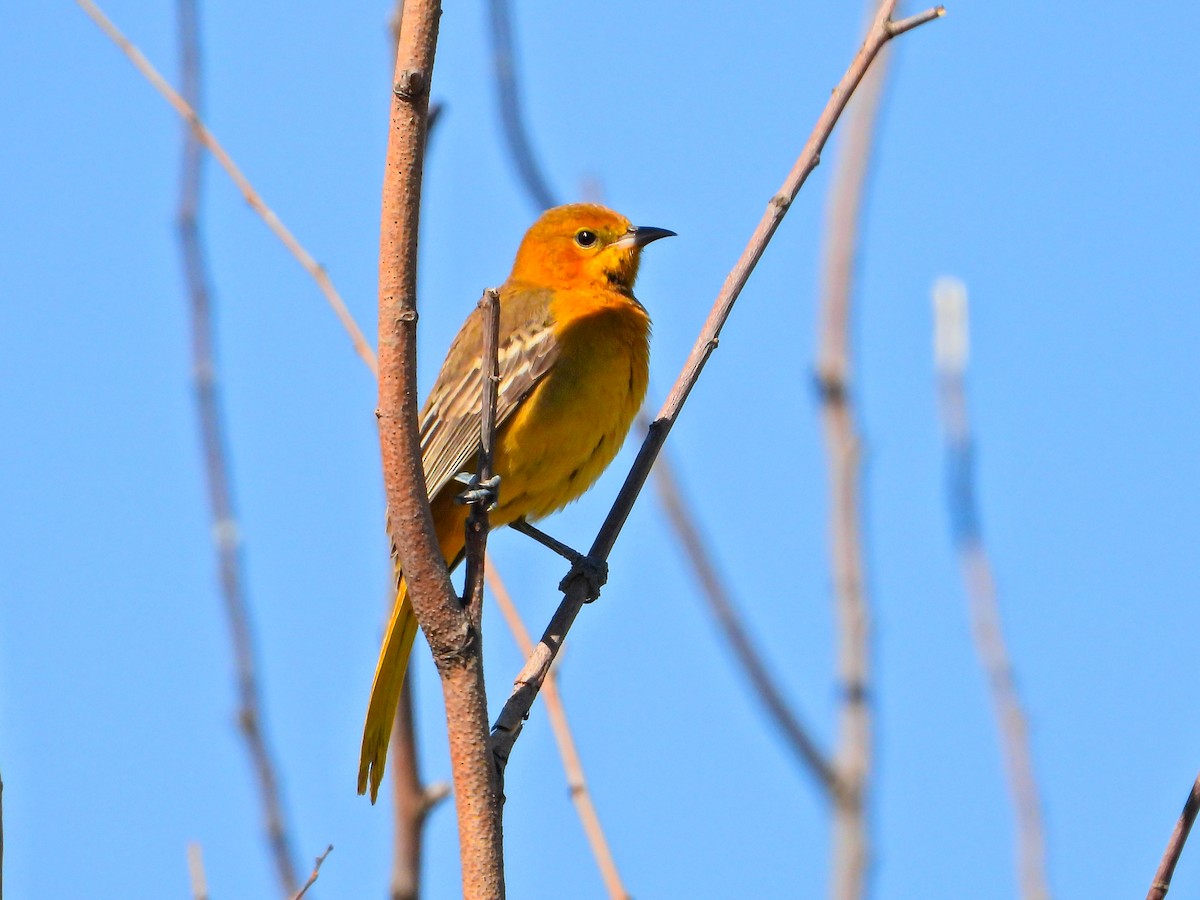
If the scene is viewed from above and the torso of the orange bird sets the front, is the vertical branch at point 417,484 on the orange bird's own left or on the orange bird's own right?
on the orange bird's own right

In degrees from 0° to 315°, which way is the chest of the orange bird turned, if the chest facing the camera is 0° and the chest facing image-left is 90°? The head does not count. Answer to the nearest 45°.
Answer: approximately 270°
